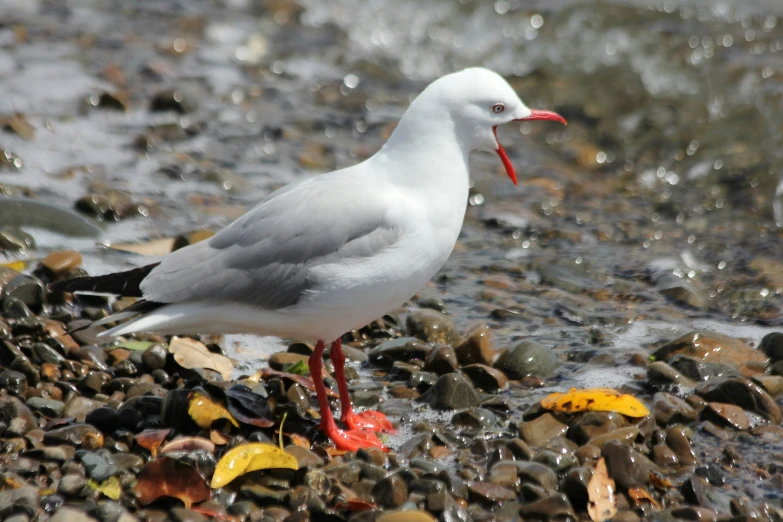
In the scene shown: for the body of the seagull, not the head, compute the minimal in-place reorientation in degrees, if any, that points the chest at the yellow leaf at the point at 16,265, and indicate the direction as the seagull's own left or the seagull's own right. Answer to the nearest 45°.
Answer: approximately 135° to the seagull's own left

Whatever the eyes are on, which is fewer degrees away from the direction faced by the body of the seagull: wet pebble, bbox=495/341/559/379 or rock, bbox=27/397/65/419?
the wet pebble

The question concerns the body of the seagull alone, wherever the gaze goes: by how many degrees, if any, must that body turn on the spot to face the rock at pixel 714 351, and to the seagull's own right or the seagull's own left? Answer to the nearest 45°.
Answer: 0° — it already faces it

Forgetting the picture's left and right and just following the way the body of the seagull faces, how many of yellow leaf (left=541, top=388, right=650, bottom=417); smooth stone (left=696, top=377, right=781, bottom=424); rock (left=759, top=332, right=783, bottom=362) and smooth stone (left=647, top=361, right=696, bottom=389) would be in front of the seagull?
4

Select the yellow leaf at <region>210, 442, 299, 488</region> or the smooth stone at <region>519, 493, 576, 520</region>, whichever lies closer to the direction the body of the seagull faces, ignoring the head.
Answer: the smooth stone

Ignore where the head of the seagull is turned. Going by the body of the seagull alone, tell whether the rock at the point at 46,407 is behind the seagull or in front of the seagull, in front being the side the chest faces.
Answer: behind

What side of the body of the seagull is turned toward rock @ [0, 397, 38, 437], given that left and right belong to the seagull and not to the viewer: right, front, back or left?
back

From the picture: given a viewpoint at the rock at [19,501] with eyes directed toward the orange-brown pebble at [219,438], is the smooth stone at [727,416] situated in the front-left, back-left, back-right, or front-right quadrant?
front-right

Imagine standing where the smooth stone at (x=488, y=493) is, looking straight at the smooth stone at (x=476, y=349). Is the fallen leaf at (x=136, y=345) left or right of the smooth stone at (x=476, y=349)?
left

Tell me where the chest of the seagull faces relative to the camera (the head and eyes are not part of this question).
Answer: to the viewer's right

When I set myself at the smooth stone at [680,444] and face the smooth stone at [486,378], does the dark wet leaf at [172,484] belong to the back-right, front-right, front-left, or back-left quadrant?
front-left

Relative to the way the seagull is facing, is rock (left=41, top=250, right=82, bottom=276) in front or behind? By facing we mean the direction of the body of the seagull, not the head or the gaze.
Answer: behind

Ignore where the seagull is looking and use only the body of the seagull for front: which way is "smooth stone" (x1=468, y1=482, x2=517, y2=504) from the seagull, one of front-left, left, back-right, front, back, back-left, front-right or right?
front-right

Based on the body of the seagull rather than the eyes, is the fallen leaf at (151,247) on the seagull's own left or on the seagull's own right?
on the seagull's own left
